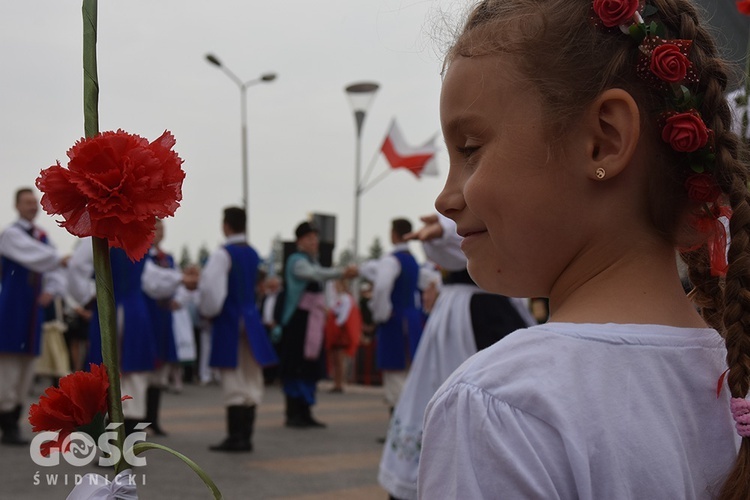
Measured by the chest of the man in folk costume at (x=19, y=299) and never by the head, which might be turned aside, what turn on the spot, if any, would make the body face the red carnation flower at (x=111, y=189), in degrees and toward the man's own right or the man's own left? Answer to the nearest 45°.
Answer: approximately 45° to the man's own right

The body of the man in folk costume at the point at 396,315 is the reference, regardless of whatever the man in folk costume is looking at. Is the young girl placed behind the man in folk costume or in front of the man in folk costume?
behind

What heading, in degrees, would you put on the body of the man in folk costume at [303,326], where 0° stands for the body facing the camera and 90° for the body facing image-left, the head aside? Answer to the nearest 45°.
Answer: approximately 270°

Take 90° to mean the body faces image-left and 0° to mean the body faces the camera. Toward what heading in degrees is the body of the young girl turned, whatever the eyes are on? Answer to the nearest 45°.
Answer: approximately 135°

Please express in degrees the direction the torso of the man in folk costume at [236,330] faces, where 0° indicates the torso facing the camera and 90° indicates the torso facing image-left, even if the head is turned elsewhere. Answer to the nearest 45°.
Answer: approximately 135°

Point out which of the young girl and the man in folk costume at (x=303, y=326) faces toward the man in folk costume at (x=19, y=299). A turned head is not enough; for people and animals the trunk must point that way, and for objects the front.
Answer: the young girl

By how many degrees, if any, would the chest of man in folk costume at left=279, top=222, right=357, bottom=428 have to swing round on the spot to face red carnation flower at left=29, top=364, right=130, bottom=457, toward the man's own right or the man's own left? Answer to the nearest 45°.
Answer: approximately 90° to the man's own right

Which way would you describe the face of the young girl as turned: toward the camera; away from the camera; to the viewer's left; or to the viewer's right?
to the viewer's left

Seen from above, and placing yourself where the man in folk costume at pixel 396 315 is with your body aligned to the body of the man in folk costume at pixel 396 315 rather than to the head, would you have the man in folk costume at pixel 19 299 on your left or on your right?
on your left

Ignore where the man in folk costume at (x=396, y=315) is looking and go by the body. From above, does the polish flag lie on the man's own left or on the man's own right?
on the man's own right

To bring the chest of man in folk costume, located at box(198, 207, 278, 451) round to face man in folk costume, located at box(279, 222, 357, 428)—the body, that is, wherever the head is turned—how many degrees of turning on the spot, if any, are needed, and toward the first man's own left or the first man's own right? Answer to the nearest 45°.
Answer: approximately 45° to the first man's own right

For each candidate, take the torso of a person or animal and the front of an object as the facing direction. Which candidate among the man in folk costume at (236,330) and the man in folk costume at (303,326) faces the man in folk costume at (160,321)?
the man in folk costume at (236,330)

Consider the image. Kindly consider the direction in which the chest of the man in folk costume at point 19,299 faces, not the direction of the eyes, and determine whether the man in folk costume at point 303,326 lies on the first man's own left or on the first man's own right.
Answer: on the first man's own left

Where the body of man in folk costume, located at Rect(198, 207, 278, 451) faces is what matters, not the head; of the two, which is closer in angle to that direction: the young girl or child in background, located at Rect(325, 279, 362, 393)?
the child in background
